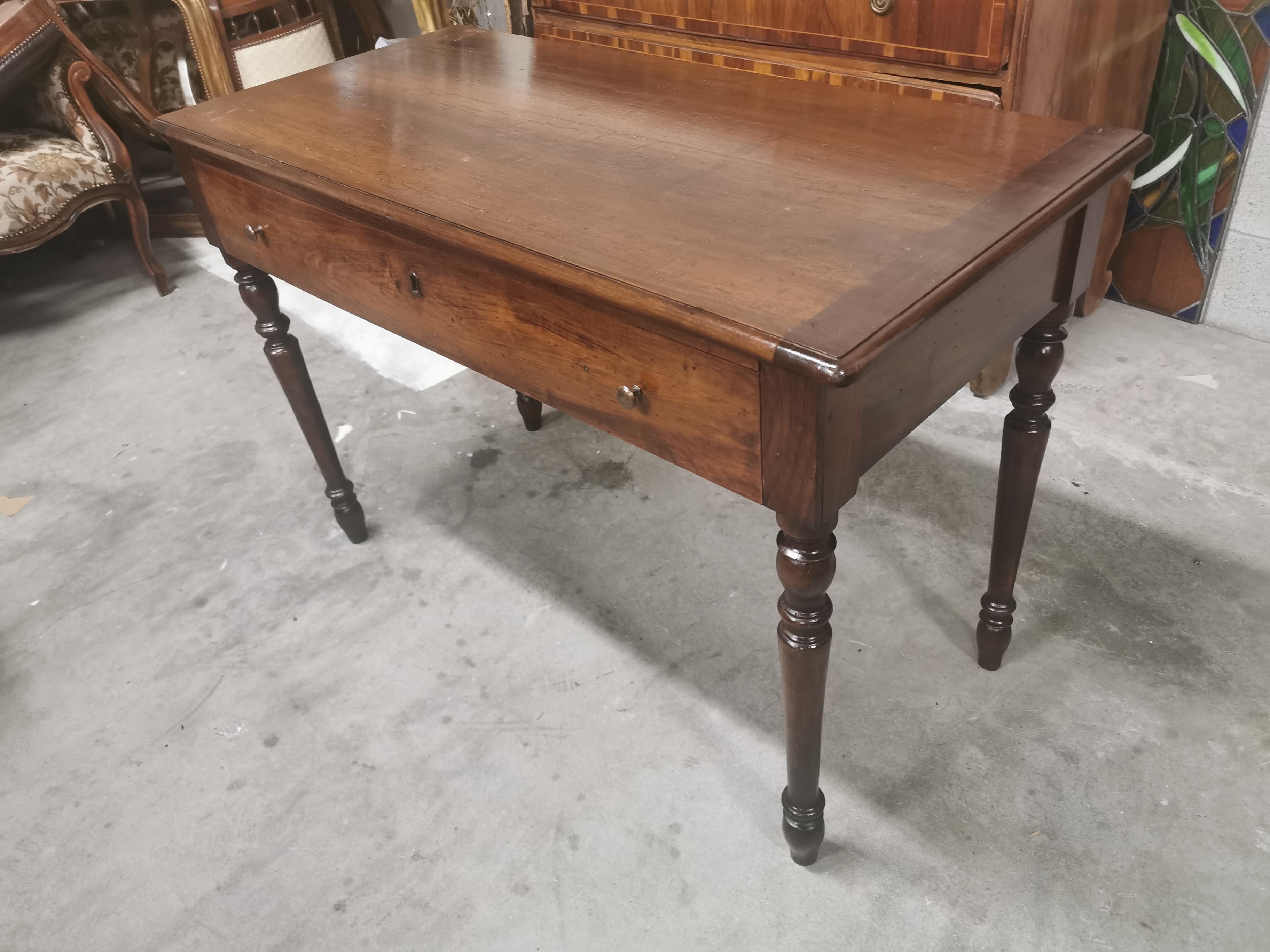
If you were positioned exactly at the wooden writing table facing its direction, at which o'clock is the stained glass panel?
The stained glass panel is roughly at 6 o'clock from the wooden writing table.

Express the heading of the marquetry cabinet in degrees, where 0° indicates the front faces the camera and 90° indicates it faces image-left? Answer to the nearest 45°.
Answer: approximately 45°

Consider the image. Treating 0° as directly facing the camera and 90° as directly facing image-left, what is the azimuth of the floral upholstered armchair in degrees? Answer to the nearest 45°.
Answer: approximately 315°

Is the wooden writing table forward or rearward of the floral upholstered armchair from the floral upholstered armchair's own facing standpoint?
forward

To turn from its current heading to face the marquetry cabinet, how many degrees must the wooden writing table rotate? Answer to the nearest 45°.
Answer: approximately 180°

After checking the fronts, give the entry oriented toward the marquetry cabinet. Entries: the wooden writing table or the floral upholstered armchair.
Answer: the floral upholstered armchair

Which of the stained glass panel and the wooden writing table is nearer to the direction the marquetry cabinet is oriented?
the wooden writing table

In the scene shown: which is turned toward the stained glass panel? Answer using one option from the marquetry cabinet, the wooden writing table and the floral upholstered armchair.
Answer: the floral upholstered armchair

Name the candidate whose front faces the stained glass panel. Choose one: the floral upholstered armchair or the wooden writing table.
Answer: the floral upholstered armchair

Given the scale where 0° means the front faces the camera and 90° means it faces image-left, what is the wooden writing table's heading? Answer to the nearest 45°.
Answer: approximately 45°

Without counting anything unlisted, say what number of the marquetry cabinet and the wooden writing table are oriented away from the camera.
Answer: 0

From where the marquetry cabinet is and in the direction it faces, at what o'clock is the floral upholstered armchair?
The floral upholstered armchair is roughly at 2 o'clock from the marquetry cabinet.

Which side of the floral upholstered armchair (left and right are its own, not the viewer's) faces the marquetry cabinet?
front

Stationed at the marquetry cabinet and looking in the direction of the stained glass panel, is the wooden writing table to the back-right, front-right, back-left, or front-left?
back-right
